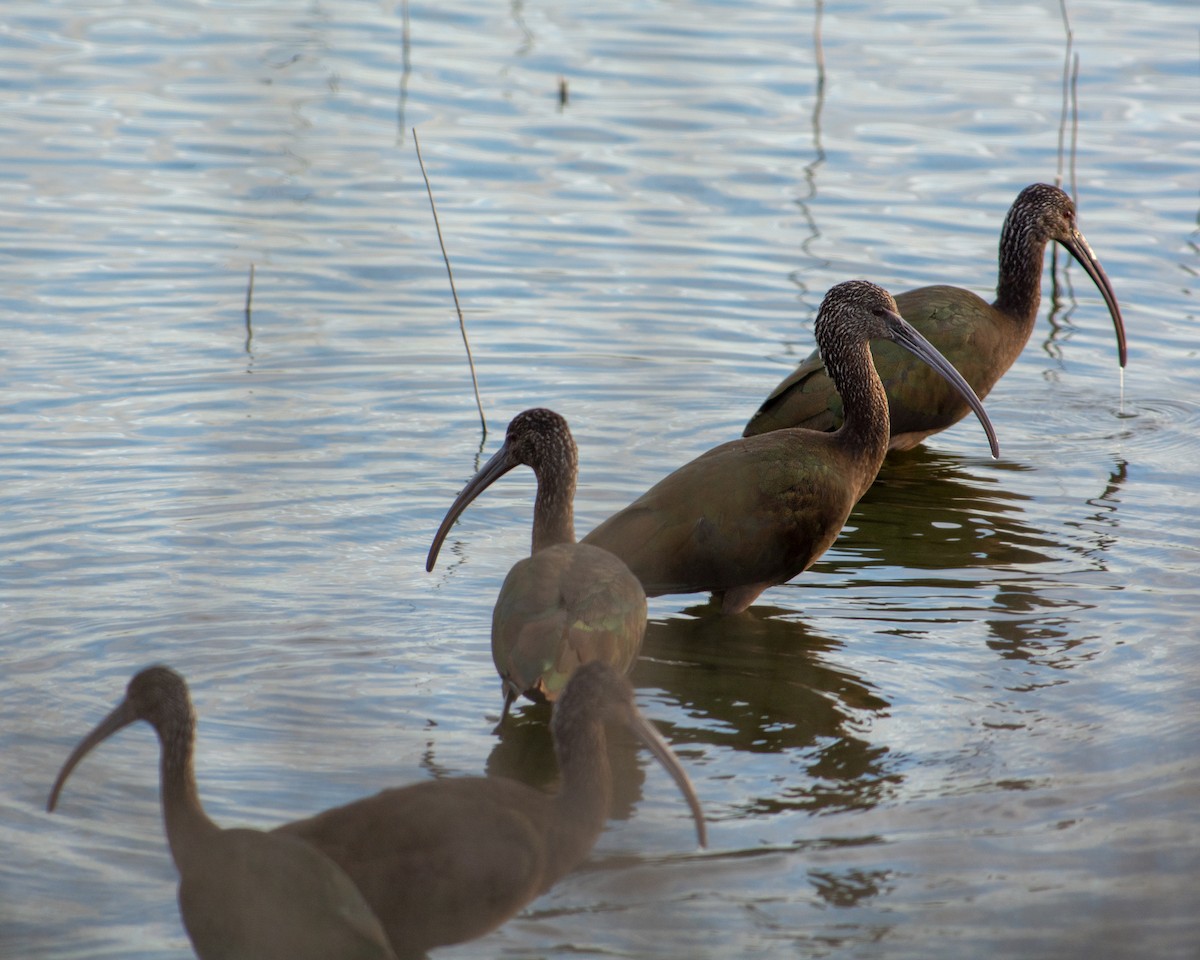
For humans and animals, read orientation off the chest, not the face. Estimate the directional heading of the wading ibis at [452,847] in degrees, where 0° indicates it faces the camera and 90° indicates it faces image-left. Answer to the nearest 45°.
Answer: approximately 270°

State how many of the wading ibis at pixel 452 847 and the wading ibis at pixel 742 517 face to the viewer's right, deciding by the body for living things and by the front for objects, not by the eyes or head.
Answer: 2

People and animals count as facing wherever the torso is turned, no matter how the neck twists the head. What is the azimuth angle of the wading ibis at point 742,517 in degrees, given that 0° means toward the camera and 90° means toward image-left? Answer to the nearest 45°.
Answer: approximately 270°

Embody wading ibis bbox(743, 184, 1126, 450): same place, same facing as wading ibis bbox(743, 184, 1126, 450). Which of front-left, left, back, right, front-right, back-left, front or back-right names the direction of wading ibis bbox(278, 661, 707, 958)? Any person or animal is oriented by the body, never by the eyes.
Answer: right

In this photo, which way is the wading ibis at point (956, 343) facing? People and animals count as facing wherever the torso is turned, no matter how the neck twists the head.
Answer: to the viewer's right

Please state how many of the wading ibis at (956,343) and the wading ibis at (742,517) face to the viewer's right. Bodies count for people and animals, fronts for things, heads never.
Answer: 2
